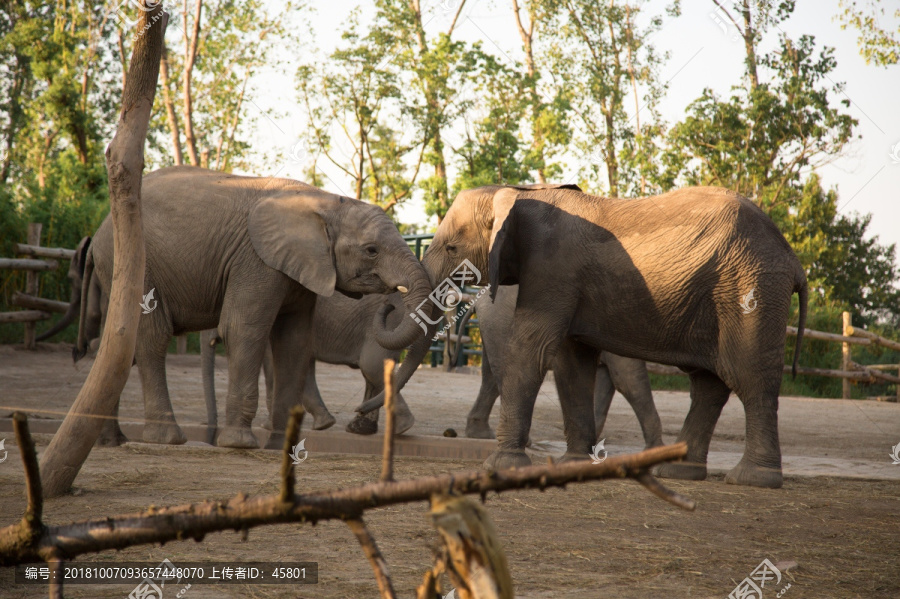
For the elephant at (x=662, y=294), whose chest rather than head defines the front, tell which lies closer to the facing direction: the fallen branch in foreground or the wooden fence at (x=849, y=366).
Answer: the fallen branch in foreground

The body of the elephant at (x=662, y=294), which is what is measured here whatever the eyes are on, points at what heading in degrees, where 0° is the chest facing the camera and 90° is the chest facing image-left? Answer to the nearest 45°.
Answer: approximately 90°

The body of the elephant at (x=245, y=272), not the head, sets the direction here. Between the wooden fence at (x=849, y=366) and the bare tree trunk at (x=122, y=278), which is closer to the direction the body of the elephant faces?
the wooden fence

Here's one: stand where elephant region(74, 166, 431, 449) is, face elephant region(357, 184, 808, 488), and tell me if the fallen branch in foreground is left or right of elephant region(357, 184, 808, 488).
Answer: right

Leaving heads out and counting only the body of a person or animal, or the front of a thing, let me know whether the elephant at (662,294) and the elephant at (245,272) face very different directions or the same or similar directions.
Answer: very different directions

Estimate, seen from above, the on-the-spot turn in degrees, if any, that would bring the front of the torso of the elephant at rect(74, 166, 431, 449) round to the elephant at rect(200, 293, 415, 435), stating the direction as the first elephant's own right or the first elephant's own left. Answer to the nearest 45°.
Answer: approximately 45° to the first elephant's own left

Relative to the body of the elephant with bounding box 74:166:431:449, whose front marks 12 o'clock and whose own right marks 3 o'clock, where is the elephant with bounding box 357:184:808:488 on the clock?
the elephant with bounding box 357:184:808:488 is roughly at 1 o'clock from the elephant with bounding box 74:166:431:449.

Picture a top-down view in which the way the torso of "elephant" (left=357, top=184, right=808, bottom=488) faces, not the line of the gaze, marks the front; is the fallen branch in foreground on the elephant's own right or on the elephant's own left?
on the elephant's own left

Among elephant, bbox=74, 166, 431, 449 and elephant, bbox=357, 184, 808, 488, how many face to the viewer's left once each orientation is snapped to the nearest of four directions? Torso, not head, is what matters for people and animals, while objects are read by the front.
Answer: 1

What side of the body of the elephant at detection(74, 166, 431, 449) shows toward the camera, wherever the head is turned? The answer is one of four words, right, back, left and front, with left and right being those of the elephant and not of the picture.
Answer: right

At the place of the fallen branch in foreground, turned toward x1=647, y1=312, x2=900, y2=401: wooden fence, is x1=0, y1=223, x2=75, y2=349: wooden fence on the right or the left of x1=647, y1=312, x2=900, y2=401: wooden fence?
left
